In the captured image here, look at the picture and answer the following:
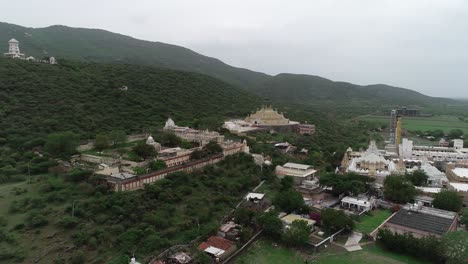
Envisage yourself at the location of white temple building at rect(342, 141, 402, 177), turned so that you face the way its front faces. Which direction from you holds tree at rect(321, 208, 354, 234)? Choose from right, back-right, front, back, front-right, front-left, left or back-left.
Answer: front

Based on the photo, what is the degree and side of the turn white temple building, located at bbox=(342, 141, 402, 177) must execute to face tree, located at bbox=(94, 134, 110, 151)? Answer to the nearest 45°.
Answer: approximately 45° to its right

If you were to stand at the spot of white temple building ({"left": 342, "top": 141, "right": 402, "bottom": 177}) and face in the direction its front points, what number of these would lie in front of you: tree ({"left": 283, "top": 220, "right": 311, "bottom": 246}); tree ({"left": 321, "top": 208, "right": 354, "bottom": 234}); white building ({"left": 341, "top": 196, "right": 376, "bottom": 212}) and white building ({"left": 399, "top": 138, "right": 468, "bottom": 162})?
3

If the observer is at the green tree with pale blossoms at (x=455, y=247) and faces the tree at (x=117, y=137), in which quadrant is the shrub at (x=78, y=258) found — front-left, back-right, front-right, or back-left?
front-left

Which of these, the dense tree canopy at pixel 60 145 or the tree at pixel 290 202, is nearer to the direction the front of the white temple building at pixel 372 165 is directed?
the tree

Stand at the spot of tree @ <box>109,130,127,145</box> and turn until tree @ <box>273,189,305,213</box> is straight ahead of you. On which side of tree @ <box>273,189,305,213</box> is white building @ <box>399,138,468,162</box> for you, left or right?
left

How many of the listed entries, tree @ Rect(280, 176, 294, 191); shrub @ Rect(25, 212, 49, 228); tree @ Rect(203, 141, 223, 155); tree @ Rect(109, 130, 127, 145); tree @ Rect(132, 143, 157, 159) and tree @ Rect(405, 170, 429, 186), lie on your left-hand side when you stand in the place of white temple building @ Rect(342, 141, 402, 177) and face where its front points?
1

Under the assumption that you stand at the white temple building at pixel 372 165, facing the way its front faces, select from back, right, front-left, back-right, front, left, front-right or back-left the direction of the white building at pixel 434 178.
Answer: left

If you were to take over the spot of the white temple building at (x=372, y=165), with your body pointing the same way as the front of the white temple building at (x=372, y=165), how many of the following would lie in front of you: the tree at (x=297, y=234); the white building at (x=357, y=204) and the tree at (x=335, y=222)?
3

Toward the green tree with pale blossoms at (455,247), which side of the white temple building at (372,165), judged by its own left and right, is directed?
front

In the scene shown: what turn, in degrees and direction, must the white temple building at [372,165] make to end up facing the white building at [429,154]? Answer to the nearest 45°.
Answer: approximately 135° to its left

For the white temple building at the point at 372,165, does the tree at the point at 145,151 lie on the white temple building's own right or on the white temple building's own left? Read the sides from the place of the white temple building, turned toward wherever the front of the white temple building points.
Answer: on the white temple building's own right

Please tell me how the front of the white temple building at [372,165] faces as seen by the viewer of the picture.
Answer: facing the viewer

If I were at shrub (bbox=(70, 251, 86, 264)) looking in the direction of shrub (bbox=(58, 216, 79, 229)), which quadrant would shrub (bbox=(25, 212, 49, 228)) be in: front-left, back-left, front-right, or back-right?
front-left

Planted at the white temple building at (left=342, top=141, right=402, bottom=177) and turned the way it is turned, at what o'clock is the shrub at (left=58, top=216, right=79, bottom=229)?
The shrub is roughly at 1 o'clock from the white temple building.

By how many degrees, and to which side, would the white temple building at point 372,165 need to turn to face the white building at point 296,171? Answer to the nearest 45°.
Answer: approximately 45° to its right

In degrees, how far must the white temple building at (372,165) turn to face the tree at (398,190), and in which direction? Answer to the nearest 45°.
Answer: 0° — it already faces it

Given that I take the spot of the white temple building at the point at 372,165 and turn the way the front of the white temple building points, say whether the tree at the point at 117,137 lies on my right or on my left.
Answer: on my right

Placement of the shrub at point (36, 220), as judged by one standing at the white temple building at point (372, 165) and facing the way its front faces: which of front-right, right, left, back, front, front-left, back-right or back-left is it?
front-right

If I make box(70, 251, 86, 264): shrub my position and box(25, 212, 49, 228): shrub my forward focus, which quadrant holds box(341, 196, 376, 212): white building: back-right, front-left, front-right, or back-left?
back-right

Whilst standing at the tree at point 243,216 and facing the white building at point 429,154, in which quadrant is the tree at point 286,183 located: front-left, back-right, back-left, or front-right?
front-left

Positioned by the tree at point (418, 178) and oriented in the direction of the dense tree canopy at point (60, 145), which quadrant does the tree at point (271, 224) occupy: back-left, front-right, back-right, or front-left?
front-left
